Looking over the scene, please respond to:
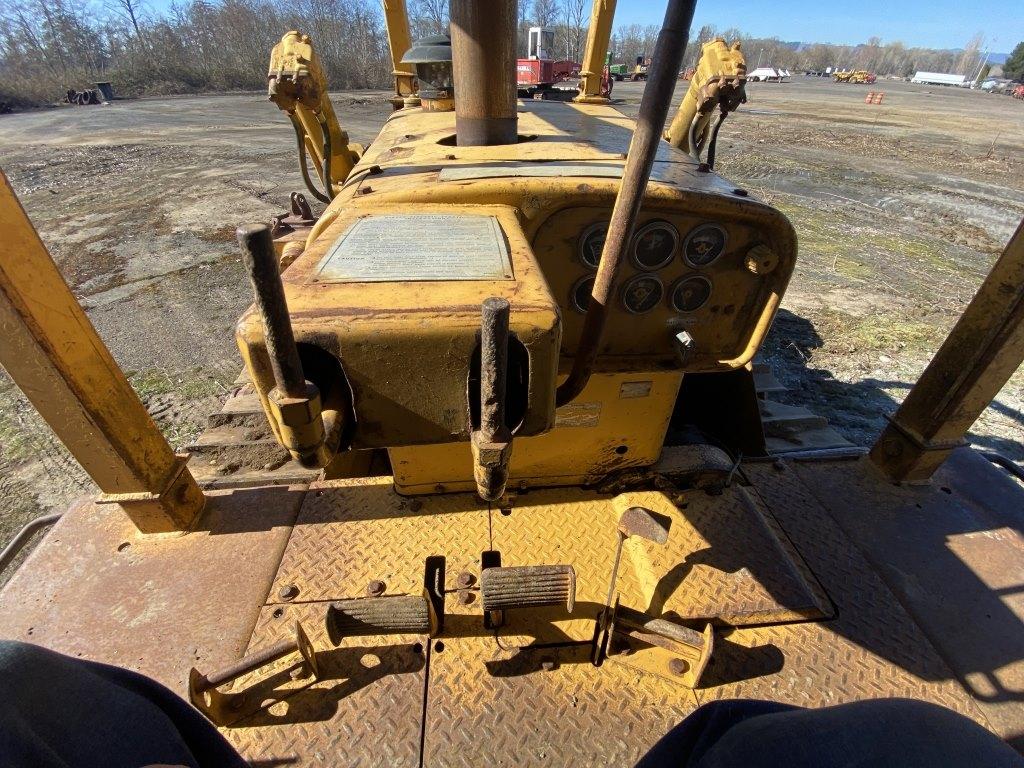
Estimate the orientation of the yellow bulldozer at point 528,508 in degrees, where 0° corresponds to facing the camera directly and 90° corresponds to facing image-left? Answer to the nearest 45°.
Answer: approximately 180°
